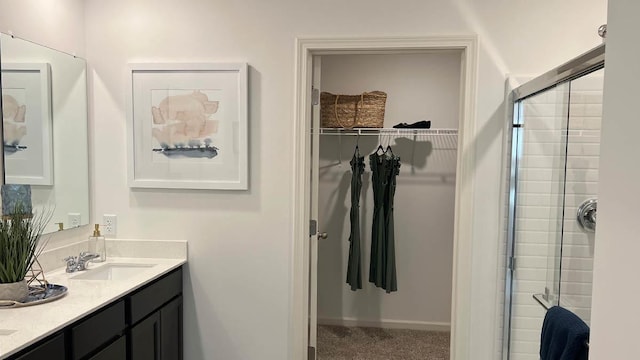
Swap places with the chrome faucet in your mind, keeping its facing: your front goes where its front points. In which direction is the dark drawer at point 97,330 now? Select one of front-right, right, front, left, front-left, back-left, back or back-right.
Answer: front-right

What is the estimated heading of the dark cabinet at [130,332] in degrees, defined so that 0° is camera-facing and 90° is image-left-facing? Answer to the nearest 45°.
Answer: approximately 315°
